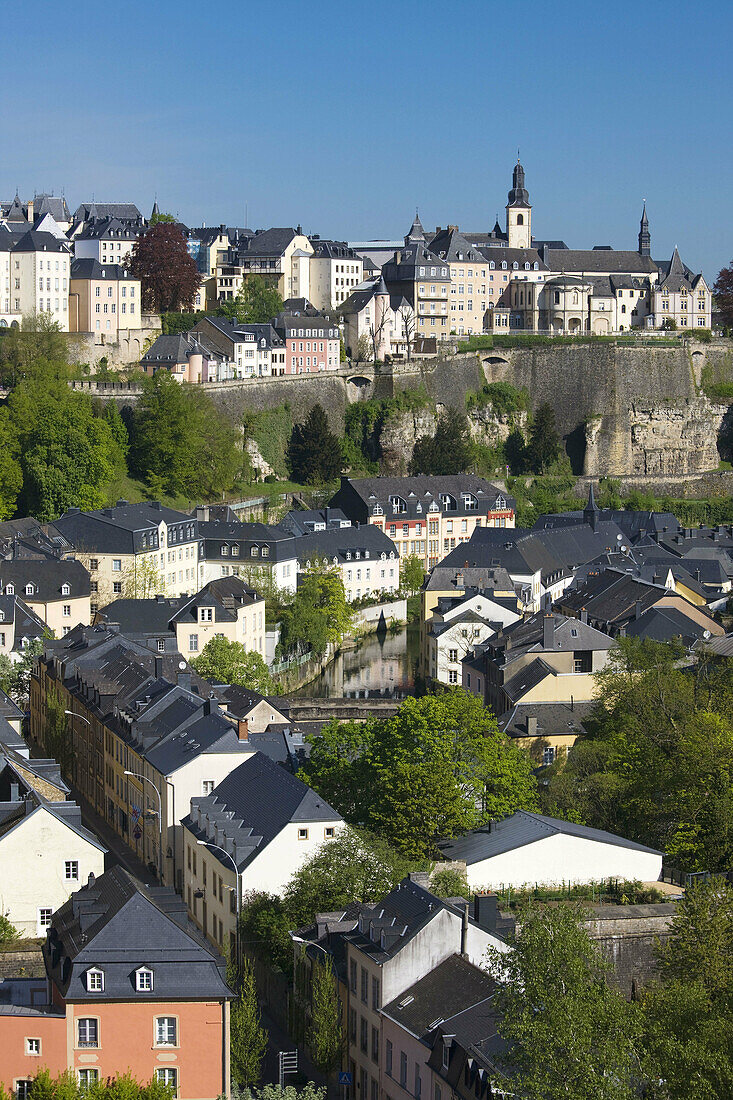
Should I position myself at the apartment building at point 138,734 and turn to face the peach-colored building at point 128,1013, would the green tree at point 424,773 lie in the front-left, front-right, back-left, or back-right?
front-left

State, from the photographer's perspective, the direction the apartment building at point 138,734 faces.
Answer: facing the viewer and to the left of the viewer

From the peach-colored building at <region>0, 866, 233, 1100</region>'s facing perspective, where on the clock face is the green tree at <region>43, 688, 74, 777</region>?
The green tree is roughly at 6 o'clock from the peach-colored building.

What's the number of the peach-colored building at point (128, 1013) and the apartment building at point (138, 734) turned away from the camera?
0

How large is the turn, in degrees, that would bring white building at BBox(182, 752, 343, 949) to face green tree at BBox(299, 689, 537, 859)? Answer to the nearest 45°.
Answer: approximately 180°

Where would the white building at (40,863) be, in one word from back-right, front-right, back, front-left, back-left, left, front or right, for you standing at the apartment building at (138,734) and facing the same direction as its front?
front-left

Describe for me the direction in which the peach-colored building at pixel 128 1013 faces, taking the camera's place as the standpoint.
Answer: facing the viewer

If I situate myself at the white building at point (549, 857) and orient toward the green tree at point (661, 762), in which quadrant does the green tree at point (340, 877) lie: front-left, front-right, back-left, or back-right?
back-left

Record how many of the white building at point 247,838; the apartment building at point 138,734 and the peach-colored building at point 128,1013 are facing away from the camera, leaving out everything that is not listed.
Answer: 0

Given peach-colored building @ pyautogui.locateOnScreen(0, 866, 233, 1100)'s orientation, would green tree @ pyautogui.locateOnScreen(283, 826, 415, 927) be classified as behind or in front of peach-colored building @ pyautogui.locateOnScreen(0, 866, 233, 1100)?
behind

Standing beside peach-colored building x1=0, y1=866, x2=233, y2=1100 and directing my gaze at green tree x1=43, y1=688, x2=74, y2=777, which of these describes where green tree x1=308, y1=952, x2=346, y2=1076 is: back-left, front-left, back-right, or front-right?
front-right

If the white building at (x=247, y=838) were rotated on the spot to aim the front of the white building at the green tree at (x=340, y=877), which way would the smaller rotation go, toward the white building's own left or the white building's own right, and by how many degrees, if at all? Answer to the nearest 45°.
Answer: approximately 90° to the white building's own left

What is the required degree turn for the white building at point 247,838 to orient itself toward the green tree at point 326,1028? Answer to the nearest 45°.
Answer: approximately 45° to its left
